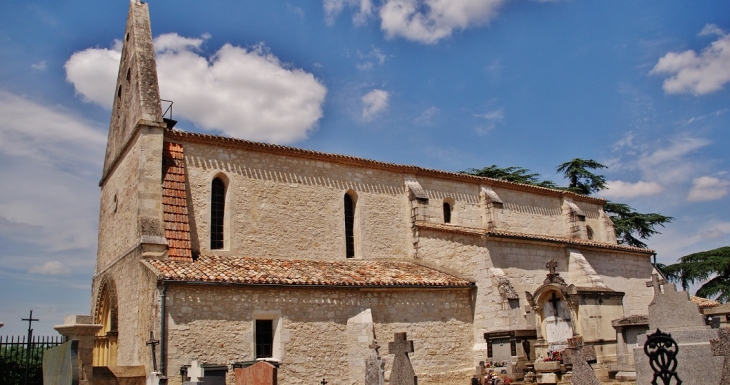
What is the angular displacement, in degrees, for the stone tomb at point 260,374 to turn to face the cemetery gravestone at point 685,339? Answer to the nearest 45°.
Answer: approximately 45° to its left

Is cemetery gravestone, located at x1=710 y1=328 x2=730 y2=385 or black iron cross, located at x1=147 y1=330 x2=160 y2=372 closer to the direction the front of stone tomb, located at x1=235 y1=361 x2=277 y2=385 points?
the cemetery gravestone

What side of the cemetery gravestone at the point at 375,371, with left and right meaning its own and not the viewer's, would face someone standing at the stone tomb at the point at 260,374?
right

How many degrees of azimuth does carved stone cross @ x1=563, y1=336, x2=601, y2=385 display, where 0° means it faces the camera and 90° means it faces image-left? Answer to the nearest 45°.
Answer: approximately 0°

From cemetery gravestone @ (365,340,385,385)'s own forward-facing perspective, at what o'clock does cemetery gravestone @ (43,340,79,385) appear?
cemetery gravestone @ (43,340,79,385) is roughly at 3 o'clock from cemetery gravestone @ (365,340,385,385).

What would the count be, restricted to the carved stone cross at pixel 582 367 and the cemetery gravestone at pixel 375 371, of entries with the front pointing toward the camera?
2

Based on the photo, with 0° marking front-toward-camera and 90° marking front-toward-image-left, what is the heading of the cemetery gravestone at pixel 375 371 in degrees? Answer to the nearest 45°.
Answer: approximately 0°

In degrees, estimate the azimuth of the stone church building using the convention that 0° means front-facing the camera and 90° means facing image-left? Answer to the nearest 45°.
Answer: approximately 45°

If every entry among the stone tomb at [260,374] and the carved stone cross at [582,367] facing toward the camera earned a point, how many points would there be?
2

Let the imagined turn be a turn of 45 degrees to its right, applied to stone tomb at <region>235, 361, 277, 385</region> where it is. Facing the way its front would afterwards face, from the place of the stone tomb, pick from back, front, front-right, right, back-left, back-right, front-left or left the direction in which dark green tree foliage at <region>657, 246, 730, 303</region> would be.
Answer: back

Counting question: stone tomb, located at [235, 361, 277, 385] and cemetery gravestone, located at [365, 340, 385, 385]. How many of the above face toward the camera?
2
